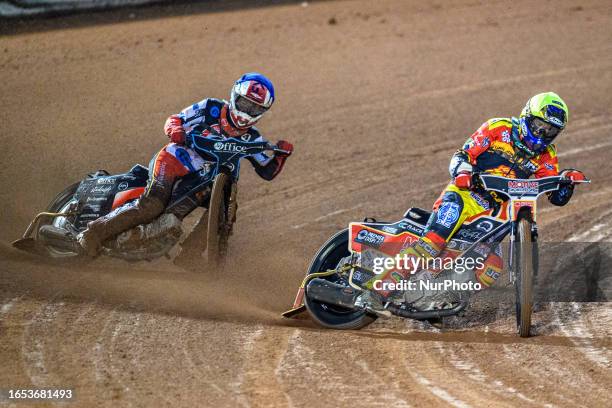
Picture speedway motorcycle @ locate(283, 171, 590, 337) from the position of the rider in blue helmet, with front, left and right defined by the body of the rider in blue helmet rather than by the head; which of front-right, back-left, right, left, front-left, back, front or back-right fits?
front

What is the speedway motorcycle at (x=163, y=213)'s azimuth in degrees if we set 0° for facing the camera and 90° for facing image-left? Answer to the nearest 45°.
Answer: approximately 315°

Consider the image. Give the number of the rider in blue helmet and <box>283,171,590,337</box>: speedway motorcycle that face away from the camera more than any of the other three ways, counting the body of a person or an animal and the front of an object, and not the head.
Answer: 0

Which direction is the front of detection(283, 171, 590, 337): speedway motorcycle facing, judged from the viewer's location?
facing the viewer and to the right of the viewer

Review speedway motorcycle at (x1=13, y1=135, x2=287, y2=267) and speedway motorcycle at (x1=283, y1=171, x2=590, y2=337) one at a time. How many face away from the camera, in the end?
0

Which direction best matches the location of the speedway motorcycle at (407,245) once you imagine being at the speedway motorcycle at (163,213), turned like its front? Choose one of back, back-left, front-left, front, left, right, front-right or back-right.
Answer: front

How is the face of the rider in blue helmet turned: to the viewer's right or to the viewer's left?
to the viewer's right
